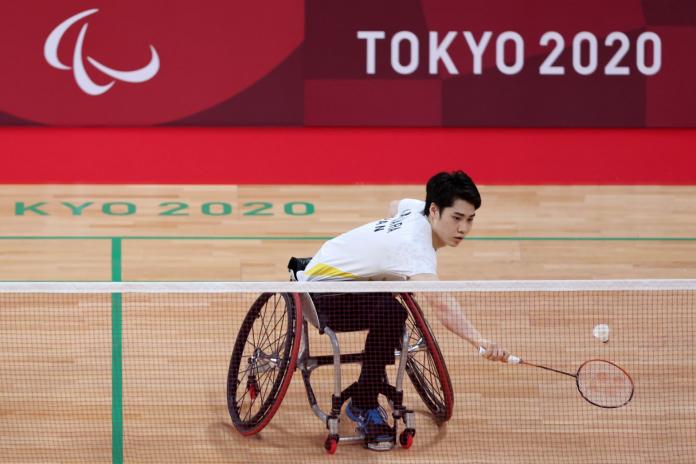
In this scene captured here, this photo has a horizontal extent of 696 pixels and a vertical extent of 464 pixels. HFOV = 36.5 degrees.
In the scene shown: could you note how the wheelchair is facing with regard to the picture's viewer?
facing the viewer and to the right of the viewer

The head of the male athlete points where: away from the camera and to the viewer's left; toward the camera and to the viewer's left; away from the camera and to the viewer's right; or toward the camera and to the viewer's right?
toward the camera and to the viewer's right
